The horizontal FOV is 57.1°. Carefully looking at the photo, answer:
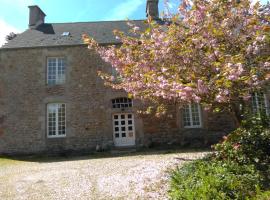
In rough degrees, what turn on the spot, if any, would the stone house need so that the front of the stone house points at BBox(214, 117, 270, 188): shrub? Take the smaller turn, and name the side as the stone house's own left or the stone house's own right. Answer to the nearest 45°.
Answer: approximately 45° to the stone house's own left

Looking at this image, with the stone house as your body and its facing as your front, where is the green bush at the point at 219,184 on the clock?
The green bush is roughly at 11 o'clock from the stone house.

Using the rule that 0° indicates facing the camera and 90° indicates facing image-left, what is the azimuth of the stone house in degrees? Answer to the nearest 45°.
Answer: approximately 0°
